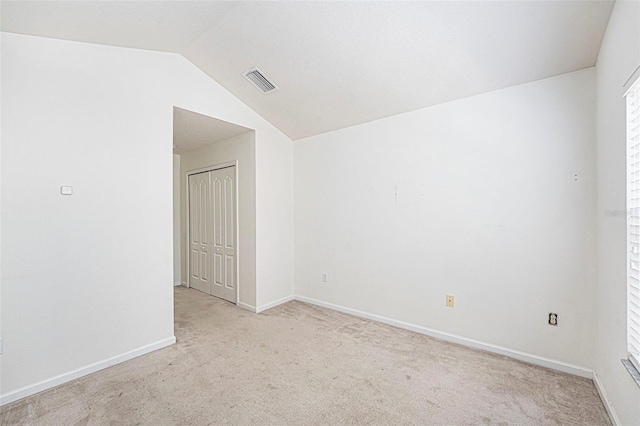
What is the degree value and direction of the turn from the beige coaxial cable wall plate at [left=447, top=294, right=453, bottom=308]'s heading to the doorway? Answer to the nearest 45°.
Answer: approximately 90° to its right

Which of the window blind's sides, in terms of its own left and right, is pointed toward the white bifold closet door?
front

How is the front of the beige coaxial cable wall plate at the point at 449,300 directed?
toward the camera

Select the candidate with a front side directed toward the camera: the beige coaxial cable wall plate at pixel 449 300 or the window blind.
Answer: the beige coaxial cable wall plate

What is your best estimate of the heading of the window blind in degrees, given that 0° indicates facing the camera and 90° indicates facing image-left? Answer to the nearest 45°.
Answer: approximately 90°

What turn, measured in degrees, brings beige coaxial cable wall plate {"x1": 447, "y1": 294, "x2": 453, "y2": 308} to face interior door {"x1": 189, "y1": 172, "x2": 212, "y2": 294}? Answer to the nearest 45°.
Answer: approximately 90° to its right

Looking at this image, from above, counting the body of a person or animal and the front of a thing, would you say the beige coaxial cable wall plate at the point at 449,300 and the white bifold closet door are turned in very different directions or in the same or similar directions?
same or similar directions

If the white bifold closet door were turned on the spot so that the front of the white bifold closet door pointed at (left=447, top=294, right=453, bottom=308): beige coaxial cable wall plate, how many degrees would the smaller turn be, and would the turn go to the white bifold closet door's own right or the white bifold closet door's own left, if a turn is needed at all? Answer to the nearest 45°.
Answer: approximately 90° to the white bifold closet door's own left

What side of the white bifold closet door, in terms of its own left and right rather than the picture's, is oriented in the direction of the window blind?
left

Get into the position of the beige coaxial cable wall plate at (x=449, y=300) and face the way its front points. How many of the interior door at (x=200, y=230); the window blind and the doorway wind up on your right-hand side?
2

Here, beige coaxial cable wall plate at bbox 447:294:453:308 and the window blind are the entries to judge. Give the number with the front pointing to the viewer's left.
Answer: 1
